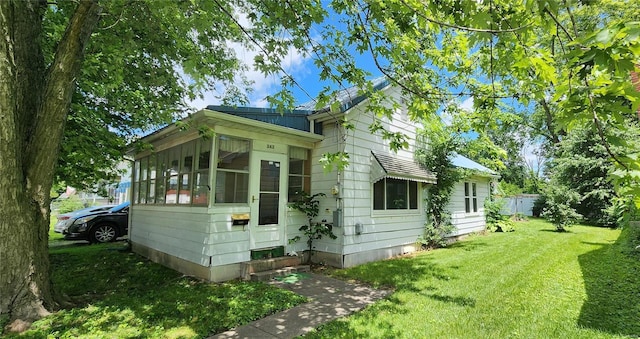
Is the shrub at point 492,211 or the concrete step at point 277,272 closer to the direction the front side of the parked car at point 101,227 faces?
the concrete step

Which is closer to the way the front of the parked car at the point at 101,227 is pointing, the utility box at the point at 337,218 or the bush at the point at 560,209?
the utility box

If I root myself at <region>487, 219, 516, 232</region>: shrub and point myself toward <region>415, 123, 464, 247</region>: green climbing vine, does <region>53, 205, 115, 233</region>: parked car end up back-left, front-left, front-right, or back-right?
front-right

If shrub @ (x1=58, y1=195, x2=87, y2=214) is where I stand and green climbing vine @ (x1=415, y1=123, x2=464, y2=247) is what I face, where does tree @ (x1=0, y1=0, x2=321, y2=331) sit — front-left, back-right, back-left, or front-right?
front-right

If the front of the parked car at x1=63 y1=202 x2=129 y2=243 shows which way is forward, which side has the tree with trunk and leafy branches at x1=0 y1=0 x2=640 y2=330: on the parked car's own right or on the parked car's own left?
on the parked car's own left

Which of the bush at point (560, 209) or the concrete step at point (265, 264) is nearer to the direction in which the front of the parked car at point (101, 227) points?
the concrete step

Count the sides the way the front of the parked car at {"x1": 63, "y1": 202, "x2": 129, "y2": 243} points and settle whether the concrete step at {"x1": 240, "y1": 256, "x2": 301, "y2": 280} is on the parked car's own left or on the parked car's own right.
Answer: on the parked car's own left

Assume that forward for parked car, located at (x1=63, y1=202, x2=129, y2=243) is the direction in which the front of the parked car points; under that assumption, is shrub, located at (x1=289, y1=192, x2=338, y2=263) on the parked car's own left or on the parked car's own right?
on the parked car's own left

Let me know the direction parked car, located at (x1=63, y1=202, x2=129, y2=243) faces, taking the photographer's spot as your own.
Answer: facing the viewer and to the left of the viewer
